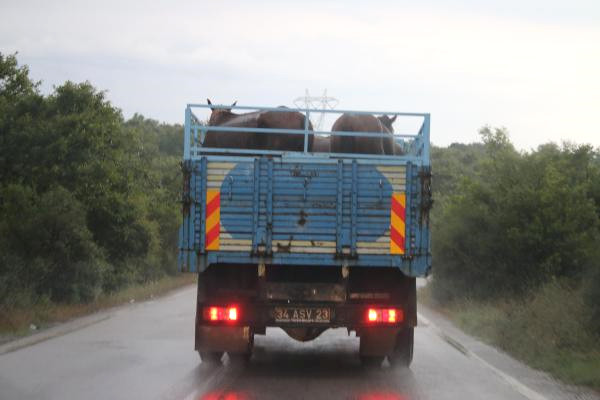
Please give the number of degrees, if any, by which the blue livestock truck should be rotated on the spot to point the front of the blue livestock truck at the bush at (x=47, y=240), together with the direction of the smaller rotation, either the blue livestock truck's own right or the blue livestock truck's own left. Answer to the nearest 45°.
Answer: approximately 45° to the blue livestock truck's own left

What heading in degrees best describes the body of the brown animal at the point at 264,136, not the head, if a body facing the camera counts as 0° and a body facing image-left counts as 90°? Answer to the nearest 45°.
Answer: approximately 90°

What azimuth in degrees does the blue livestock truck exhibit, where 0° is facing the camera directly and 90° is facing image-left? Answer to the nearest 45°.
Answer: approximately 180°

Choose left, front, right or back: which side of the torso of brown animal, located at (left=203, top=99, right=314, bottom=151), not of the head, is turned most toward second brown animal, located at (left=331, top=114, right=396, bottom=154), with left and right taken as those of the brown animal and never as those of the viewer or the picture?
back

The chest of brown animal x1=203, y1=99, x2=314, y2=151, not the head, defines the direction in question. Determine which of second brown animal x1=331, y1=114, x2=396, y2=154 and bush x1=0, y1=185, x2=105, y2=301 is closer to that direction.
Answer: the bush
